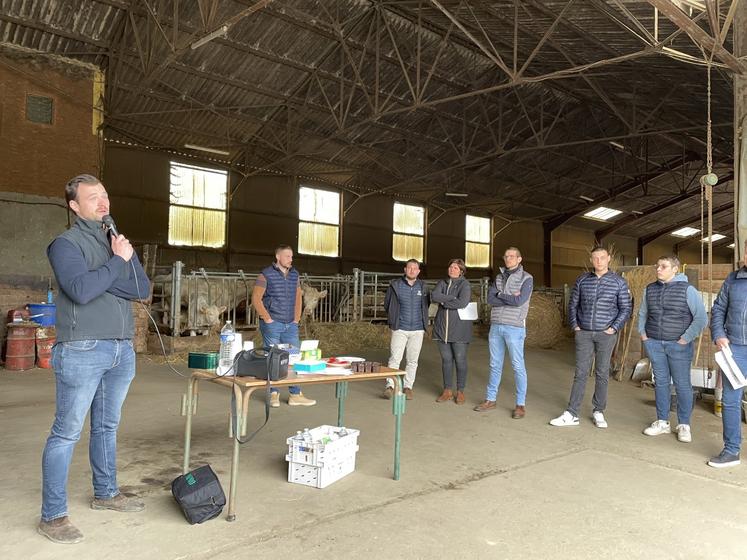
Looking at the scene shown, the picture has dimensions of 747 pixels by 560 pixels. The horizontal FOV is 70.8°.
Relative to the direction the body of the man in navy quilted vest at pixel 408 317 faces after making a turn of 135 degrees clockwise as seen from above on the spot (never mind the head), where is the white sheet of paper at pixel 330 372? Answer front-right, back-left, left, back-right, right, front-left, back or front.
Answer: back-left

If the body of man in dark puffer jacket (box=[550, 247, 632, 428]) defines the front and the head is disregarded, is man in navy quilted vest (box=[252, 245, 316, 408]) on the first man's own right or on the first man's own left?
on the first man's own right

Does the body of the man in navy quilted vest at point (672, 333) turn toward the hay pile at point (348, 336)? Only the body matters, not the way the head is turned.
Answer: no

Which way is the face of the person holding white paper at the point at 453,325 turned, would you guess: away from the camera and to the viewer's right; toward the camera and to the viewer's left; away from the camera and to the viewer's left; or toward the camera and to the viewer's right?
toward the camera and to the viewer's left

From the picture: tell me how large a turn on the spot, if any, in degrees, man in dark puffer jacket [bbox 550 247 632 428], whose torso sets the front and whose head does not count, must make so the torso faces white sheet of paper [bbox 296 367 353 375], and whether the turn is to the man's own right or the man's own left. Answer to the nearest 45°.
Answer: approximately 45° to the man's own right

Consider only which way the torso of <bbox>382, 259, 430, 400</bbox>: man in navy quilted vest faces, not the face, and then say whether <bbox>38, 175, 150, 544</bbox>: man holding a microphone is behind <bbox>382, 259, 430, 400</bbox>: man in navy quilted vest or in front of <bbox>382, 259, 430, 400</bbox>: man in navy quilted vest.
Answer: in front

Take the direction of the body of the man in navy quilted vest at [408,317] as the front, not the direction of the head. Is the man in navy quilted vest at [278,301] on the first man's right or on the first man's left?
on the first man's right

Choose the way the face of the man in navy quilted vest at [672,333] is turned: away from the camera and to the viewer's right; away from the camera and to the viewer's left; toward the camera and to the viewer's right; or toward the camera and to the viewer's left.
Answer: toward the camera and to the viewer's left

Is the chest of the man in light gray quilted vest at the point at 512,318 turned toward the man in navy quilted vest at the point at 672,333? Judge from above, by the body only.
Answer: no

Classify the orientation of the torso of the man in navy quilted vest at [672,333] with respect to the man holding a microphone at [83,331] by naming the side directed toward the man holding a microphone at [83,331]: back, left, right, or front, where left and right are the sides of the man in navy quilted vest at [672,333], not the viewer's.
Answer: front

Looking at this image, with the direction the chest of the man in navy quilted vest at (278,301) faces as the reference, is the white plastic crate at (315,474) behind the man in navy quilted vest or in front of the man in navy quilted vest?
in front

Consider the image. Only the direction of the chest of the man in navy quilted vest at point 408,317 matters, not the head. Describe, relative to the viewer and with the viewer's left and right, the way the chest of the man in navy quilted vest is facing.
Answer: facing the viewer

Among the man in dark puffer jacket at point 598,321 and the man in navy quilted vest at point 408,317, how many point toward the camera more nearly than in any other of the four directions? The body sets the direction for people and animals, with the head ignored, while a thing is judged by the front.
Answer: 2

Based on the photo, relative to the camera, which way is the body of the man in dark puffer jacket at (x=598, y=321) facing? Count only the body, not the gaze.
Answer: toward the camera

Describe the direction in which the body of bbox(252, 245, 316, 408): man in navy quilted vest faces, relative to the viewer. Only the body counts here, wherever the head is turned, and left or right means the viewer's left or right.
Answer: facing the viewer and to the right of the viewer
